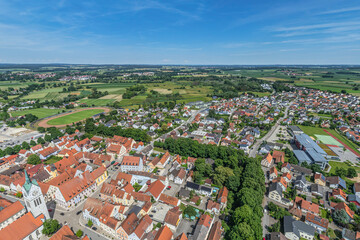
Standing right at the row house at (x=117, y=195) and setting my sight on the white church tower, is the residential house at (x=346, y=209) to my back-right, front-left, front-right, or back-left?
back-left

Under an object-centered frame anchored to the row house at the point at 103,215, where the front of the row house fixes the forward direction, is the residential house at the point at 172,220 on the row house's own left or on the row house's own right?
on the row house's own left

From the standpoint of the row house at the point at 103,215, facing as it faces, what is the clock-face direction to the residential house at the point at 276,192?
The residential house is roughly at 8 o'clock from the row house.

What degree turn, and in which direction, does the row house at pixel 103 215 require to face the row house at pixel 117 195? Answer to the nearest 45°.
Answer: approximately 180°

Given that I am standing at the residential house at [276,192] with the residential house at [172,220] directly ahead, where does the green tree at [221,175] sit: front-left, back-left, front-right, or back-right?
front-right

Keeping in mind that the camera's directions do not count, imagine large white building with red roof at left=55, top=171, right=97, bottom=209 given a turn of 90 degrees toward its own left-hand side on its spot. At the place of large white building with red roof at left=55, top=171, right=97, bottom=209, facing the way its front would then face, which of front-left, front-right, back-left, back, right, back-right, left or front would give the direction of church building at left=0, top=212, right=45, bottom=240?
back

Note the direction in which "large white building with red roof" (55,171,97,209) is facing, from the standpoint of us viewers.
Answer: facing the viewer and to the right of the viewer

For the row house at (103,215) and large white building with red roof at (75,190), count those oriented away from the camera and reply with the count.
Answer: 0

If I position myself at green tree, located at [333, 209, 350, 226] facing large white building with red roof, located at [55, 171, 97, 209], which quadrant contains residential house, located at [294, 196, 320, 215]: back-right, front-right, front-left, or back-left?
front-right
